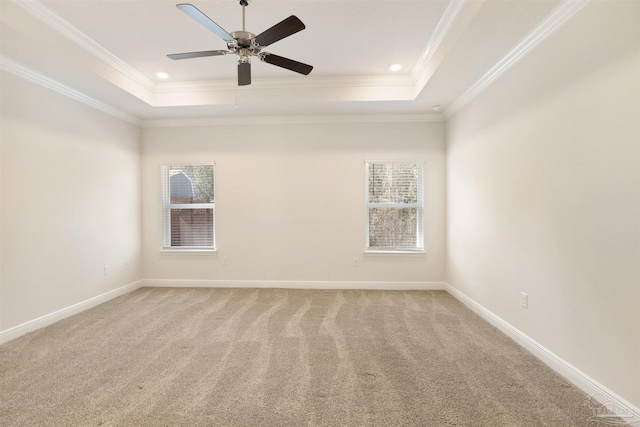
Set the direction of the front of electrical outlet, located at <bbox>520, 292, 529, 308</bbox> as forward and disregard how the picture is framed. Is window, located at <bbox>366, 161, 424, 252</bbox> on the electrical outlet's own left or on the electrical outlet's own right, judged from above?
on the electrical outlet's own right

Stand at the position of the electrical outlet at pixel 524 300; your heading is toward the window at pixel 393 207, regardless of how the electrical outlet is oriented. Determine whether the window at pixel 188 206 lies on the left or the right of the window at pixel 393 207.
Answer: left

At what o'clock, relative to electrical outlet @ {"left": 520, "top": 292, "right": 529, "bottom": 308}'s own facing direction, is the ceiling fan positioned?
The ceiling fan is roughly at 12 o'clock from the electrical outlet.

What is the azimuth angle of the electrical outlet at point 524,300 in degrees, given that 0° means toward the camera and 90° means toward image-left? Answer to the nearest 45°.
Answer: approximately 45°

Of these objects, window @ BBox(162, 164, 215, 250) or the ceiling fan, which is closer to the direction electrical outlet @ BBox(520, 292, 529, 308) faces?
the ceiling fan
